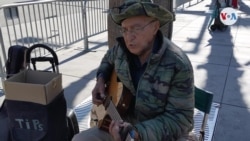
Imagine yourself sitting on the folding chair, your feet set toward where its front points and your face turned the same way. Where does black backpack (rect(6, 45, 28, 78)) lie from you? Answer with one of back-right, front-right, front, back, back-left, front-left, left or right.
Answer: front-right

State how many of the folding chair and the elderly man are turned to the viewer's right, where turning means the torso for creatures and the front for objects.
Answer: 0

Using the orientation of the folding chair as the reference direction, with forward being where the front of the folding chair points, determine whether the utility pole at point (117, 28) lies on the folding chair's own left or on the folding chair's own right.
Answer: on the folding chair's own right

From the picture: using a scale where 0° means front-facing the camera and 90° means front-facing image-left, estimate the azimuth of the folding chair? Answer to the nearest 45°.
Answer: approximately 45°

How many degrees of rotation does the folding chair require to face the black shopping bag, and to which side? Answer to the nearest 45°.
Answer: approximately 45° to its right

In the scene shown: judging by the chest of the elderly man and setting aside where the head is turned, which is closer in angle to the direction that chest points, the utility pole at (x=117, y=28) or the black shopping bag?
the black shopping bag

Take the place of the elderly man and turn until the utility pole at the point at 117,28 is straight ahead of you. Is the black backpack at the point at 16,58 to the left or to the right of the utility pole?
left

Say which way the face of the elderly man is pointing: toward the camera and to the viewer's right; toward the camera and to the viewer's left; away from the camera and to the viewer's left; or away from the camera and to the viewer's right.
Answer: toward the camera and to the viewer's left

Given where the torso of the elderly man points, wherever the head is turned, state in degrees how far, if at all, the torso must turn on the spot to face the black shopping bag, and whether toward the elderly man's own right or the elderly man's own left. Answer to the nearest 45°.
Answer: approximately 45° to the elderly man's own right

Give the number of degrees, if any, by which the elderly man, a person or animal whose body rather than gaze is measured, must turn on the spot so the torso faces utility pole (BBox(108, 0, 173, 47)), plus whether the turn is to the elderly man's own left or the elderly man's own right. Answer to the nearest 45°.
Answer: approximately 135° to the elderly man's own right

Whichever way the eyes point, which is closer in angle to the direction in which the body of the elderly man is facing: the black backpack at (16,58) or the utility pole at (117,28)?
the black backpack

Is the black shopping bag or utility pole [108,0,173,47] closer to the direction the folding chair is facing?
the black shopping bag

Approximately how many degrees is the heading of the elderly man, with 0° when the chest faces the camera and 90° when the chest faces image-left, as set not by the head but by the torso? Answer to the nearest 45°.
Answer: approximately 45°
